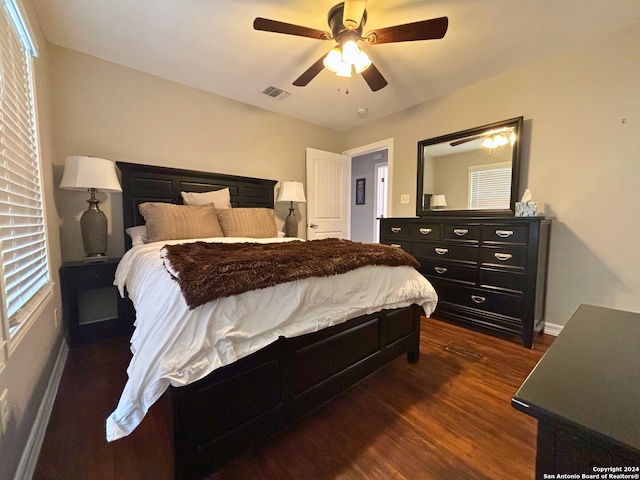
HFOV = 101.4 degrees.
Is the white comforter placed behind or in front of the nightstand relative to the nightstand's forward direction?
in front

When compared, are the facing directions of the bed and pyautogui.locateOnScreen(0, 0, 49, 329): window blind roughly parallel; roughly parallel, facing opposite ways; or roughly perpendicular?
roughly perpendicular

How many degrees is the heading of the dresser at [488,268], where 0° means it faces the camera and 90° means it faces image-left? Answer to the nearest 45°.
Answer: approximately 45°

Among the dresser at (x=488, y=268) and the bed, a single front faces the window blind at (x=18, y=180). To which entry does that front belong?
the dresser

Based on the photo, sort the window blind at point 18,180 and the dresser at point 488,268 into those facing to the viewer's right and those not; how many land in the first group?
1

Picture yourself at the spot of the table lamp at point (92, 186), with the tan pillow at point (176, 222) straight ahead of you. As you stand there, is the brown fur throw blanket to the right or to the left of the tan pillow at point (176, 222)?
right

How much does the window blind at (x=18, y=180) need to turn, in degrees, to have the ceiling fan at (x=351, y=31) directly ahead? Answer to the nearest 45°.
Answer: approximately 45° to its right

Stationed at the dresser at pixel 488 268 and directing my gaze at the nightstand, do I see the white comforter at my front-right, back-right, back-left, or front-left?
front-left

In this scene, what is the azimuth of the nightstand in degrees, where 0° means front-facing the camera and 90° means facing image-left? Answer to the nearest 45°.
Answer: approximately 315°

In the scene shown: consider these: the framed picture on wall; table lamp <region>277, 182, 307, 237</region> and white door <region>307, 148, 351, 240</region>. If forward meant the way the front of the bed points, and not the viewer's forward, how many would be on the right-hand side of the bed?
0

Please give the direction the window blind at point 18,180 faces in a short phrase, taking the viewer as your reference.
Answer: facing to the right of the viewer

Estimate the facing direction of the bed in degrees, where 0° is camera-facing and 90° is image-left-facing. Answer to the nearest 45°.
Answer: approximately 315°

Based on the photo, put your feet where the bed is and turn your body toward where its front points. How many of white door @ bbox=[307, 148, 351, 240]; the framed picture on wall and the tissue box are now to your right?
0

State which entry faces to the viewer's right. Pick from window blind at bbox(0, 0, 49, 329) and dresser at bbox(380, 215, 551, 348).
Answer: the window blind
